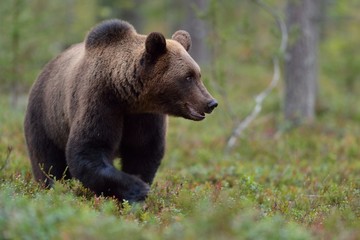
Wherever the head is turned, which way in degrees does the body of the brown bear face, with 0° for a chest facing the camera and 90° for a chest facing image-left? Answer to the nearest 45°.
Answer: approximately 315°

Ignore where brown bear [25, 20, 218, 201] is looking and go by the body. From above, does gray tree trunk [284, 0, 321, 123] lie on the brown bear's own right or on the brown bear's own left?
on the brown bear's own left
